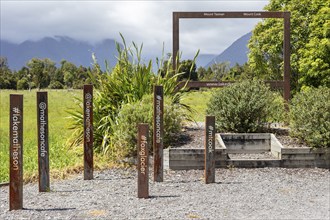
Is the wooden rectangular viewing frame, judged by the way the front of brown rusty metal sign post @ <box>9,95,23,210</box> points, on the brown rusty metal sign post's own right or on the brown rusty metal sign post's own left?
on the brown rusty metal sign post's own left

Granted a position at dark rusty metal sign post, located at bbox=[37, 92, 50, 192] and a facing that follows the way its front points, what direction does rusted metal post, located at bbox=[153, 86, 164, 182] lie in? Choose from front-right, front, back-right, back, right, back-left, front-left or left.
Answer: left

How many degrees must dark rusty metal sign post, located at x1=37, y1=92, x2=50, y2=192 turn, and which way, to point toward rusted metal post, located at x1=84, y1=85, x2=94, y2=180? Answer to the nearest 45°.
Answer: approximately 135° to its left

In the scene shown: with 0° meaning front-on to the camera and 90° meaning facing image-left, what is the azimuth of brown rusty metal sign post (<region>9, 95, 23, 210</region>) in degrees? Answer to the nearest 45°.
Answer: approximately 0°

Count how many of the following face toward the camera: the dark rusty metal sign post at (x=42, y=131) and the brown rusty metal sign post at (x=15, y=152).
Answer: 2

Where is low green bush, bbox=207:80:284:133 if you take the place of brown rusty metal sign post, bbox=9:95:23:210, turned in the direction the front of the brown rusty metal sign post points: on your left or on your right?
on your left

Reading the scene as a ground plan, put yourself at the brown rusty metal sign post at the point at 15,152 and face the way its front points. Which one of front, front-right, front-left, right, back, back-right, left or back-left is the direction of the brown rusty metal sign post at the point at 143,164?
left

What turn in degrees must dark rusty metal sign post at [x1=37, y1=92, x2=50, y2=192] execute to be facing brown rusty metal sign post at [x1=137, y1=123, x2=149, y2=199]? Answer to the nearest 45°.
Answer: approximately 45° to its left

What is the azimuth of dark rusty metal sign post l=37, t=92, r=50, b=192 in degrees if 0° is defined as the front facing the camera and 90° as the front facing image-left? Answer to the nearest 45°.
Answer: approximately 0°

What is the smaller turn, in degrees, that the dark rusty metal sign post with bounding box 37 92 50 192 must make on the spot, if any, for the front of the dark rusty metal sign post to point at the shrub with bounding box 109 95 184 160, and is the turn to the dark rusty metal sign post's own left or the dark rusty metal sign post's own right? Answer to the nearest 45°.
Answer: approximately 135° to the dark rusty metal sign post's own left
